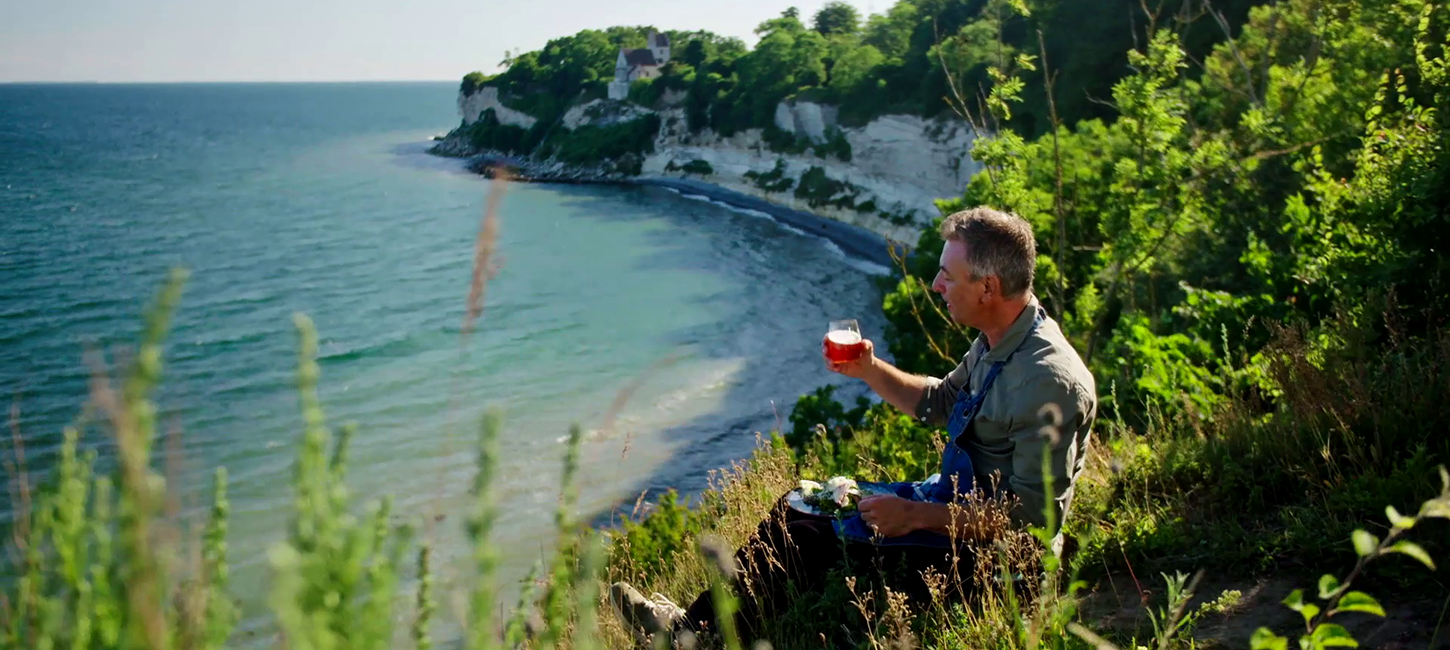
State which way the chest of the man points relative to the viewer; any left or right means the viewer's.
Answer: facing to the left of the viewer

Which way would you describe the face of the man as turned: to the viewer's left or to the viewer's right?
to the viewer's left
